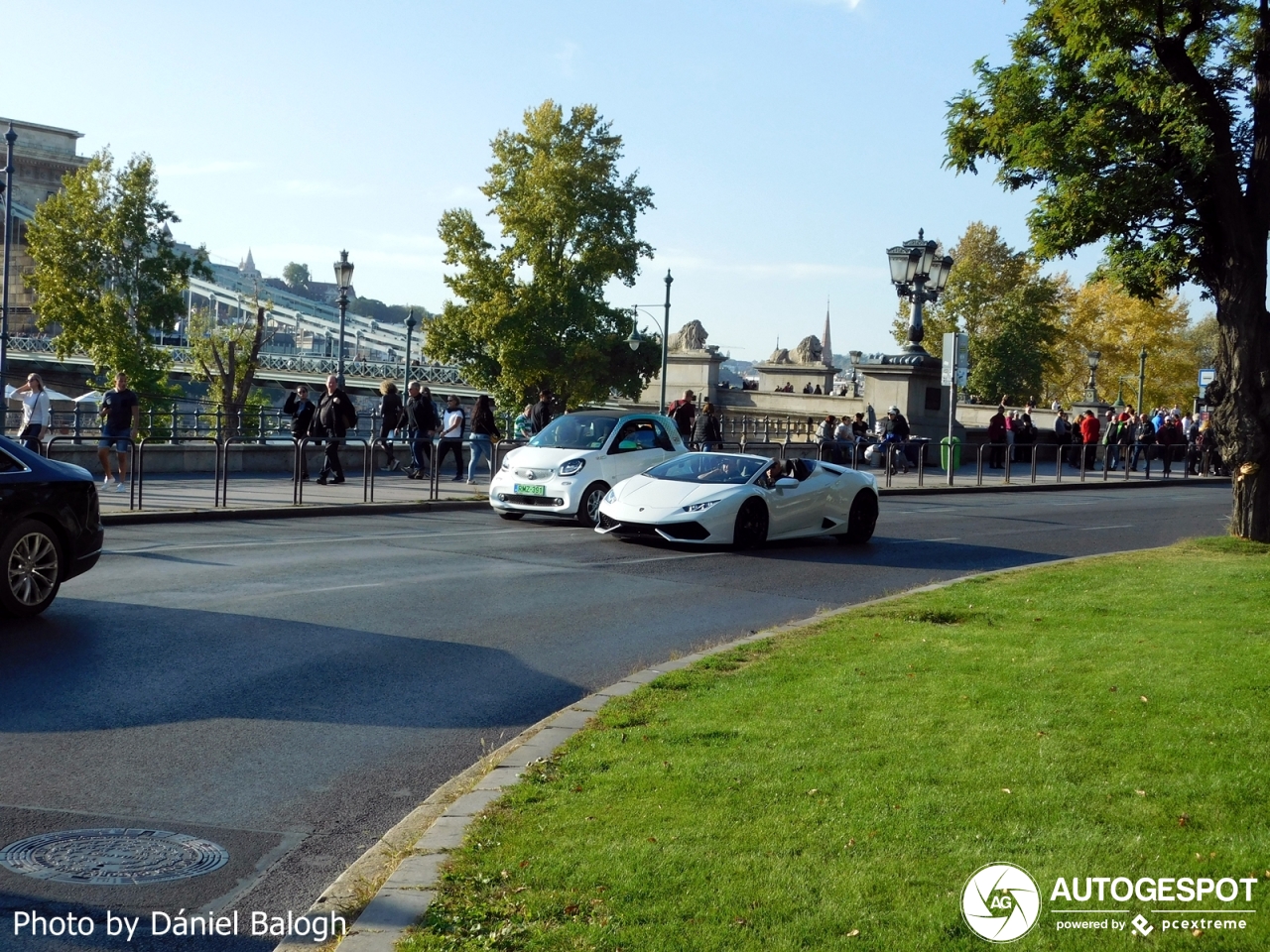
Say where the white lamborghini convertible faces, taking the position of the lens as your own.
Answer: facing the viewer and to the left of the viewer

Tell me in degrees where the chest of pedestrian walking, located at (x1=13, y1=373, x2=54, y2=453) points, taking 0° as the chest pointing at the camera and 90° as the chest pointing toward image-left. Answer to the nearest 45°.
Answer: approximately 45°

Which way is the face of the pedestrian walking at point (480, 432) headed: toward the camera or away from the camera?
away from the camera

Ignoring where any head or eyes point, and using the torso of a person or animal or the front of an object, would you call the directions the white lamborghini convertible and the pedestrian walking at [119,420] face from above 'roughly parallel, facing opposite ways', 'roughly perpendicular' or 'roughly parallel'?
roughly perpendicular

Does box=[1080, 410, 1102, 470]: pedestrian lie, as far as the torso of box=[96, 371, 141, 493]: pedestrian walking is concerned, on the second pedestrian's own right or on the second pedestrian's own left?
on the second pedestrian's own left

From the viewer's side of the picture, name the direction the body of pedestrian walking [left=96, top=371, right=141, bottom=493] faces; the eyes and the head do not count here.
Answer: toward the camera

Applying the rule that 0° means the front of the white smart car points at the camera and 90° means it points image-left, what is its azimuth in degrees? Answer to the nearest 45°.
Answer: approximately 45°

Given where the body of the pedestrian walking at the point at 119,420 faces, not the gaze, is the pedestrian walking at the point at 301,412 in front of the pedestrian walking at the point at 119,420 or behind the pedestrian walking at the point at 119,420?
behind

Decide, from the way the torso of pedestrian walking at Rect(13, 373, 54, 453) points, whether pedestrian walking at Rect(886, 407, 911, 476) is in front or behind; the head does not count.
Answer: behind

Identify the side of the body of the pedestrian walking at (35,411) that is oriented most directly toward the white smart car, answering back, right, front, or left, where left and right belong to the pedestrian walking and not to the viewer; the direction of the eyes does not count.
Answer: left
